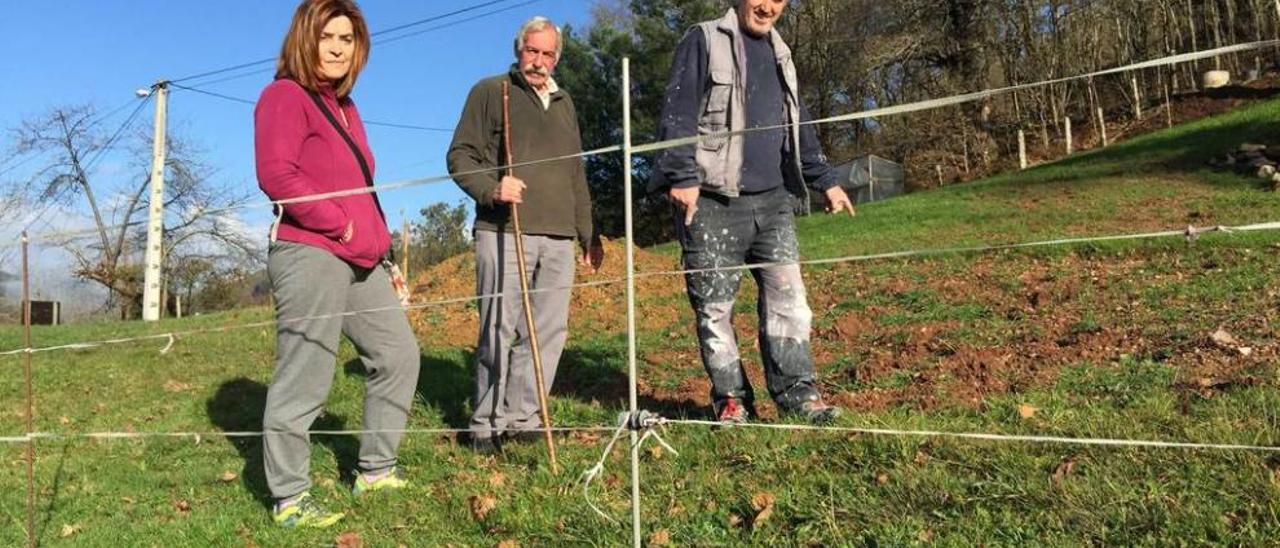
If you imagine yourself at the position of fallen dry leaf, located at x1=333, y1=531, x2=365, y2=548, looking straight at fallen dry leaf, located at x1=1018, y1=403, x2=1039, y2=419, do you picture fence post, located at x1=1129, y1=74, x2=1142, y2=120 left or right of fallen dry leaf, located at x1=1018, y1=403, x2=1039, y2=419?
left

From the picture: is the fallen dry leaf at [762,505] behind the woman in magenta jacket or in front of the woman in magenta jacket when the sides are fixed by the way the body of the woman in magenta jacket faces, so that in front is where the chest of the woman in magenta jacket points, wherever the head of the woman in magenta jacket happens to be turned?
in front

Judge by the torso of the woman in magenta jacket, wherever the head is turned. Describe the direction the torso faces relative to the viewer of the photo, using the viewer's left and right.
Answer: facing the viewer and to the right of the viewer

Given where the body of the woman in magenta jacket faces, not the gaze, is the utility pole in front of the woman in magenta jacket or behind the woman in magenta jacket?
behind
